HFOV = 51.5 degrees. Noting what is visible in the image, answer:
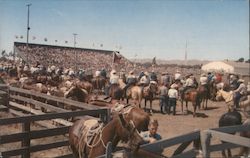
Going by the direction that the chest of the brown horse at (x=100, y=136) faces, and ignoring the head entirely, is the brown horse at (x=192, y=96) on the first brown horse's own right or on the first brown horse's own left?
on the first brown horse's own left

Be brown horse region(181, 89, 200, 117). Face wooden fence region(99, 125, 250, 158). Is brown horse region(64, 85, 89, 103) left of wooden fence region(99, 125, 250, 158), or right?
right

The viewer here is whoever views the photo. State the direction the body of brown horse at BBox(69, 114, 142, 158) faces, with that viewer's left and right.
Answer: facing to the right of the viewer

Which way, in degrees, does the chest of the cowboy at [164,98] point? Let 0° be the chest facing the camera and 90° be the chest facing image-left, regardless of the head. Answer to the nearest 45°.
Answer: approximately 180°

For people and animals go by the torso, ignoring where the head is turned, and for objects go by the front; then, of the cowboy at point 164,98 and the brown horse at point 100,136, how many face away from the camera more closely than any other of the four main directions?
1

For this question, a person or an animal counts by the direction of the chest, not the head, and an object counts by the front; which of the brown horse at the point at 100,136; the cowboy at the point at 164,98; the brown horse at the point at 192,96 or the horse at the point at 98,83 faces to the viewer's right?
the brown horse at the point at 100,136

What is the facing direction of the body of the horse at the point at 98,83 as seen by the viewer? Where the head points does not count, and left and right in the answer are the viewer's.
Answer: facing away from the viewer

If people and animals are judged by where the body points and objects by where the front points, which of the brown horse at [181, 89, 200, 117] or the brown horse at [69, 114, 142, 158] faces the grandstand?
the brown horse at [181, 89, 200, 117]

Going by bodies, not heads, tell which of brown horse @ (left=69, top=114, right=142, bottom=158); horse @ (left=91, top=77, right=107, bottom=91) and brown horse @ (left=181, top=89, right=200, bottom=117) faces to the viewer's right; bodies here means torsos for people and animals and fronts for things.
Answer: brown horse @ (left=69, top=114, right=142, bottom=158)
